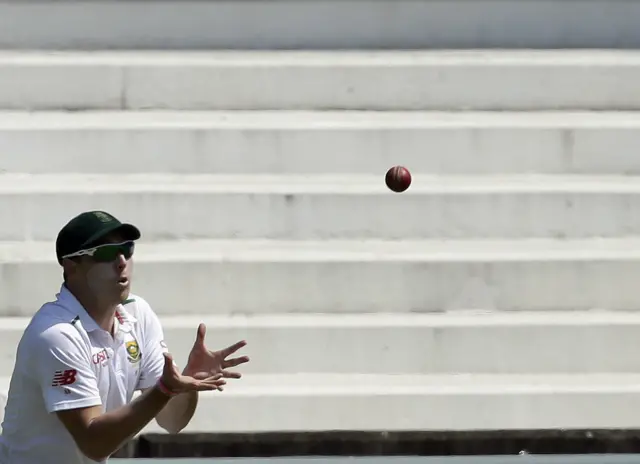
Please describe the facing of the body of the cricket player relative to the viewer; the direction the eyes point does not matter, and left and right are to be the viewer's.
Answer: facing the viewer and to the right of the viewer

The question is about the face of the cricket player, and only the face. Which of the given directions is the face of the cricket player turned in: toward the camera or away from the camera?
toward the camera

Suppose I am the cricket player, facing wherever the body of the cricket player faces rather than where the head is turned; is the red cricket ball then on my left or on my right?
on my left
